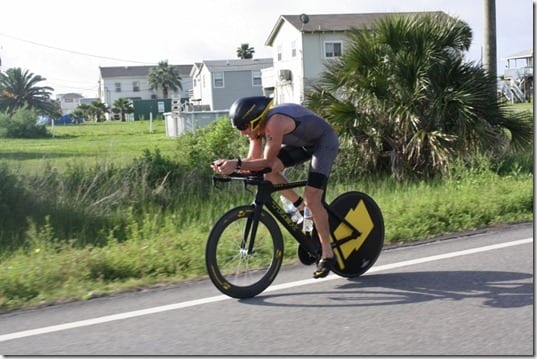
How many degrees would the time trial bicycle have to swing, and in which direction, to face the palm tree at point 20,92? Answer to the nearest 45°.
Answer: approximately 90° to its right

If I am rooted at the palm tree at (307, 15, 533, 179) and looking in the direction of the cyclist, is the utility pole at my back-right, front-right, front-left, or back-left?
back-left

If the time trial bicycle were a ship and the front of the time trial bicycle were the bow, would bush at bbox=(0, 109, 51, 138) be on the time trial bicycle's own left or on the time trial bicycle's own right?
on the time trial bicycle's own right

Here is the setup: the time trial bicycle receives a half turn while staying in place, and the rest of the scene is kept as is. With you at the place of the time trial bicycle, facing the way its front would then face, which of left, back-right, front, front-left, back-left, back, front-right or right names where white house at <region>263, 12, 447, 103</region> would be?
front-left

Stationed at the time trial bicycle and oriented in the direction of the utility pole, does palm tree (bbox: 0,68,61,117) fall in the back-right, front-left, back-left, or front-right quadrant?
front-left

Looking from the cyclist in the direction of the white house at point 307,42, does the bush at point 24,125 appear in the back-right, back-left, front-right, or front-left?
front-left

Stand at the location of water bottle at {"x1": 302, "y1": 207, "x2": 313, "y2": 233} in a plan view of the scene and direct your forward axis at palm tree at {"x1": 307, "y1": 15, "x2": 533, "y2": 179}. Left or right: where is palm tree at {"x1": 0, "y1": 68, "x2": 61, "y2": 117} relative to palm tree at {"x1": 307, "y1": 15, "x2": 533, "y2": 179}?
left

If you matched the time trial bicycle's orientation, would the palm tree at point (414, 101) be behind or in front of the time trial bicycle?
behind

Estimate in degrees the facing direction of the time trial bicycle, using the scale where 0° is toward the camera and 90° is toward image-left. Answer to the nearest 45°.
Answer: approximately 45°

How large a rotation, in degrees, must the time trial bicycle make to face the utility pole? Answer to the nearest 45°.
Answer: approximately 180°
